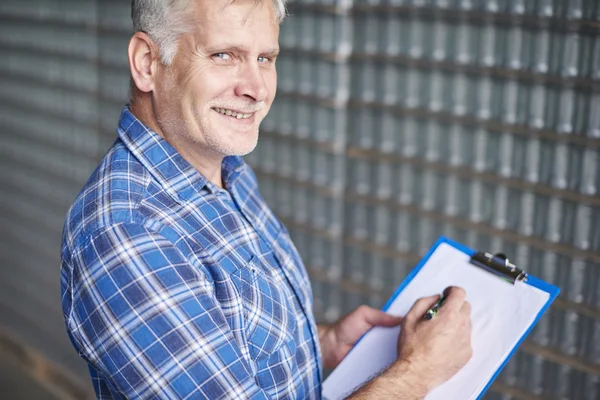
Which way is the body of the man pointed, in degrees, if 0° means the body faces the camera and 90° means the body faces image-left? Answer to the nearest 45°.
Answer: approximately 315°

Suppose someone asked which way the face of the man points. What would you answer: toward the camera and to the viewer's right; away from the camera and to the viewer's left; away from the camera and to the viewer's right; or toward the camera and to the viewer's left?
toward the camera and to the viewer's right
